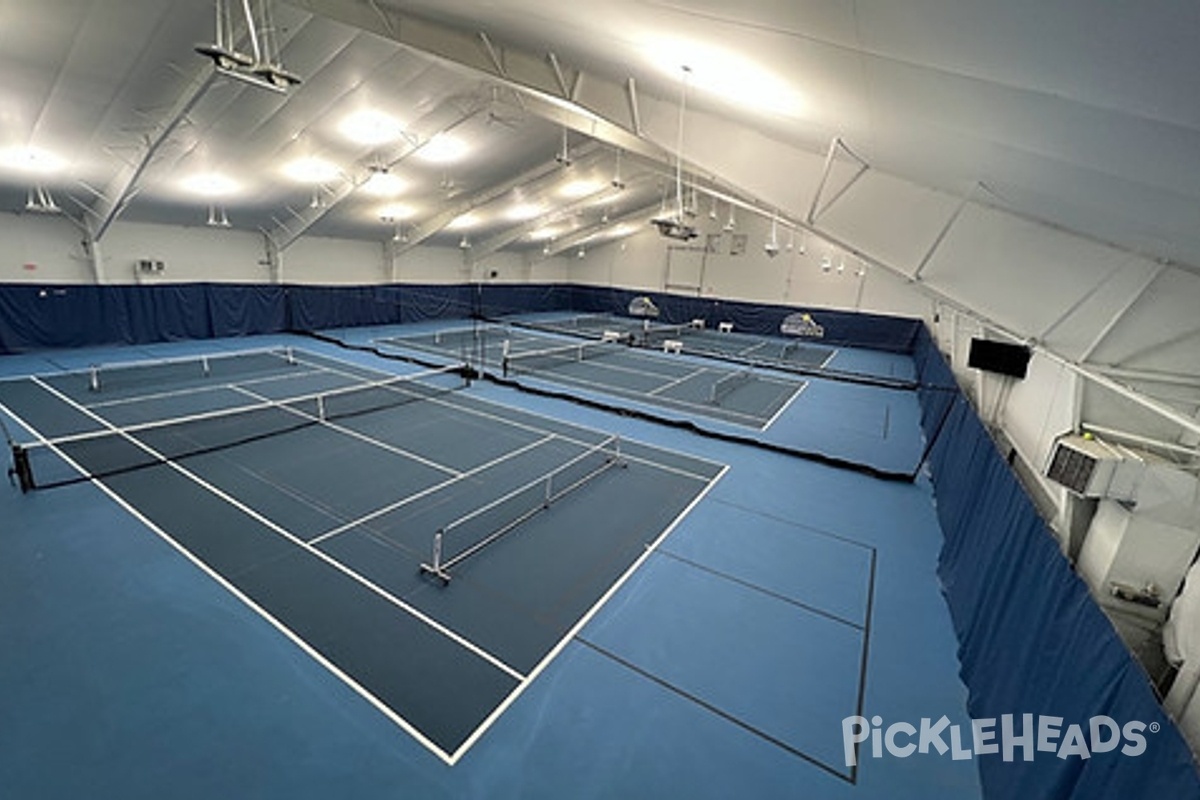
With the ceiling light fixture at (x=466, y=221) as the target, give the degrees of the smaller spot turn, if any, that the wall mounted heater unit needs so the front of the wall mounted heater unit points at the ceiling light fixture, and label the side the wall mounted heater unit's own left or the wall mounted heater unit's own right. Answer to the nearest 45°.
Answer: approximately 45° to the wall mounted heater unit's own right

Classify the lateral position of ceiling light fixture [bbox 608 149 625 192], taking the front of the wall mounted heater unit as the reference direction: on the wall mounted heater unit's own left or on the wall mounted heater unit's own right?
on the wall mounted heater unit's own right

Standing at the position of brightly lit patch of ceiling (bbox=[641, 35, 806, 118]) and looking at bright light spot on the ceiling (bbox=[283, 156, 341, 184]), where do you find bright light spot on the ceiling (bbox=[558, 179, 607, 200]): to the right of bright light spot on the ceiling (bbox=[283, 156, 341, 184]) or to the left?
right

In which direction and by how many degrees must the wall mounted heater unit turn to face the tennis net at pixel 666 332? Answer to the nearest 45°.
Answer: approximately 90° to its right

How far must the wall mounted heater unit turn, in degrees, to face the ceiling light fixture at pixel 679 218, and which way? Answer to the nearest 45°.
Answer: approximately 45° to its right

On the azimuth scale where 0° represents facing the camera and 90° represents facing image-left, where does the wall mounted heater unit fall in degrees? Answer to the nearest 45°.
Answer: approximately 45°
